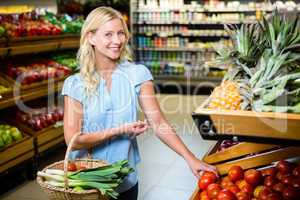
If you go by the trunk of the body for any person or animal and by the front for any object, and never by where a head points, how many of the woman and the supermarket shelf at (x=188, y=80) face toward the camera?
2

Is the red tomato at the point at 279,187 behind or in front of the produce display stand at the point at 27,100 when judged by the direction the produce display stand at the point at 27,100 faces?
in front

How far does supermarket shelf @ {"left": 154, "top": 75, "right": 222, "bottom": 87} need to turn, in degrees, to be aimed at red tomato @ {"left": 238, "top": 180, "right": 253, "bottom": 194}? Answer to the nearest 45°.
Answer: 0° — it already faces it

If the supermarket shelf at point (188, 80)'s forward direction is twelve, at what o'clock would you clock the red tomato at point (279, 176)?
The red tomato is roughly at 12 o'clock from the supermarket shelf.

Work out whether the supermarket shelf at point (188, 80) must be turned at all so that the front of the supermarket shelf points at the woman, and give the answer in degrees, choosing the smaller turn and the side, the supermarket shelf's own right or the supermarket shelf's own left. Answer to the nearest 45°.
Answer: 0° — it already faces them

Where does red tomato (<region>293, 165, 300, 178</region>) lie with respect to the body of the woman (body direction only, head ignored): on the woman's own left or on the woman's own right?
on the woman's own left

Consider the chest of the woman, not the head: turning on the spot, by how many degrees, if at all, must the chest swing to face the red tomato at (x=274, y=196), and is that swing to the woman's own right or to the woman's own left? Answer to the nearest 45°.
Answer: approximately 45° to the woman's own left

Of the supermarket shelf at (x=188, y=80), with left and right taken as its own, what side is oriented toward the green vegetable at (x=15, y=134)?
front

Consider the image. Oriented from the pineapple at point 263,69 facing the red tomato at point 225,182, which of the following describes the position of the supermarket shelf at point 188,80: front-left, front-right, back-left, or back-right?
back-right

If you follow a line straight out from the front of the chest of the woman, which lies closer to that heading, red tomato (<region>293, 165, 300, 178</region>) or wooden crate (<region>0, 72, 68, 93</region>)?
the red tomato

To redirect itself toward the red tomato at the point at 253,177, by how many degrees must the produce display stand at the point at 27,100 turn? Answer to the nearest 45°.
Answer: approximately 45° to its right

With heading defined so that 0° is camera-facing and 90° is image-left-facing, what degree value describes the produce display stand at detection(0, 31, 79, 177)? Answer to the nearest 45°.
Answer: approximately 315°

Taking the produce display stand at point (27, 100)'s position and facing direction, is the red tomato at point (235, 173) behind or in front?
in front

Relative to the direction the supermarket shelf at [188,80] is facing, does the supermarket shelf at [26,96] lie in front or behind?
in front

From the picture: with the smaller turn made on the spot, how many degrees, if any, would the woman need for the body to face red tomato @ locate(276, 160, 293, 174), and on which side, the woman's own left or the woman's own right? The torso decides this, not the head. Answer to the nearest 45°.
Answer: approximately 45° to the woman's own left
